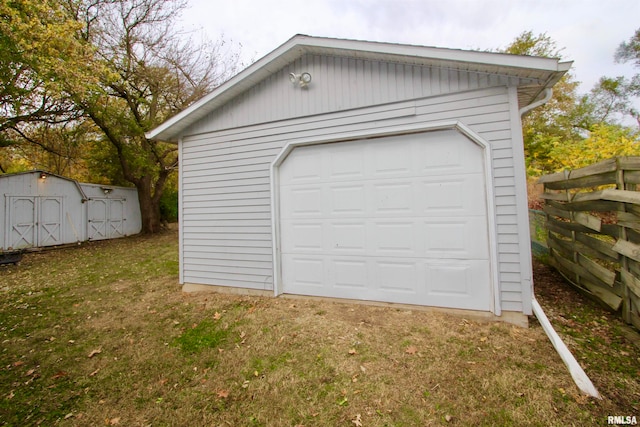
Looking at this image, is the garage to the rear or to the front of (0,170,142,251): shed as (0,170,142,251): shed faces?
to the front

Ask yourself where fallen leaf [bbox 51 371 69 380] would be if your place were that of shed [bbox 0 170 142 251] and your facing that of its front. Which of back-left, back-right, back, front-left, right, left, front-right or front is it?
front-right

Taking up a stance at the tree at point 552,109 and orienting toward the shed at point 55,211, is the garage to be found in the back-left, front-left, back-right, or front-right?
front-left

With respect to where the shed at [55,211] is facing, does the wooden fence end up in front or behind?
in front

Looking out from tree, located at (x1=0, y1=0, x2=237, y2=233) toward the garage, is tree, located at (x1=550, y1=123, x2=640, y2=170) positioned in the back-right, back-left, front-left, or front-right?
front-left

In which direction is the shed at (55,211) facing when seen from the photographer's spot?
facing the viewer and to the right of the viewer

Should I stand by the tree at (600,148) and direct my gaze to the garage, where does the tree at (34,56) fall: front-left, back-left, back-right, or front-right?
front-right
